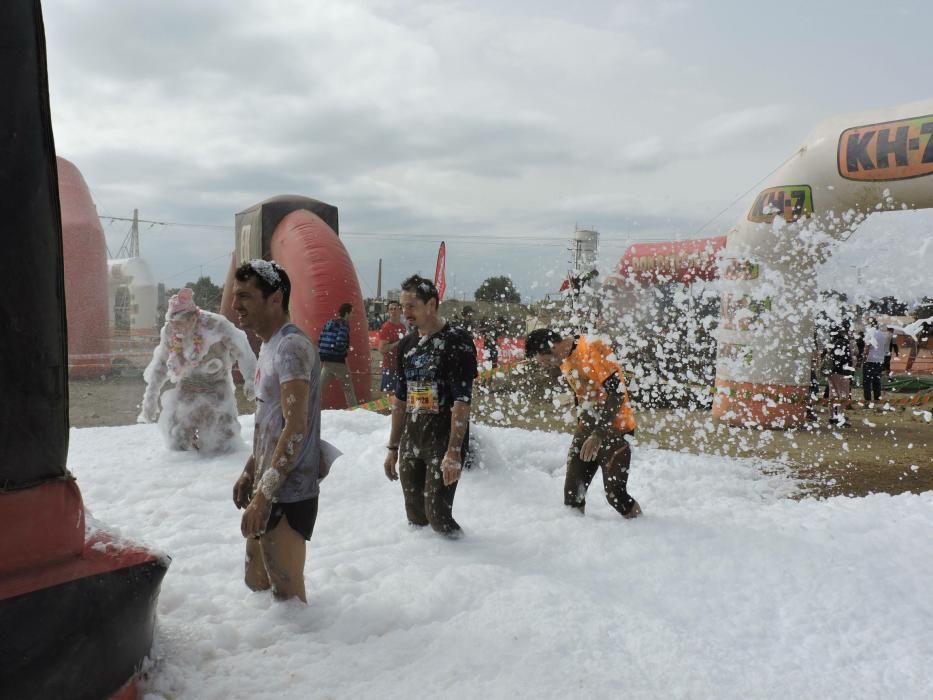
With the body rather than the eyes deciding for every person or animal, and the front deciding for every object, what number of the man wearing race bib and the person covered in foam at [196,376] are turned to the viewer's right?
0

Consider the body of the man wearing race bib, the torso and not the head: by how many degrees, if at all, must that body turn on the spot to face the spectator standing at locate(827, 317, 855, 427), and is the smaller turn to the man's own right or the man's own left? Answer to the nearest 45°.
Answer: approximately 180°

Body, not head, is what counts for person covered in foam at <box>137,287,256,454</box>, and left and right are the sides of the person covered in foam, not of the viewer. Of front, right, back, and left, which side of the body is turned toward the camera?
front

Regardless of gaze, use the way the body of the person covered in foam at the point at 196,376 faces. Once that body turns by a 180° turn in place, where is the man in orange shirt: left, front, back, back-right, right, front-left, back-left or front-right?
back-right

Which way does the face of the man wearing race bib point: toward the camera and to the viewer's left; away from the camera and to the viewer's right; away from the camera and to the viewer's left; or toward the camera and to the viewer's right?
toward the camera and to the viewer's left

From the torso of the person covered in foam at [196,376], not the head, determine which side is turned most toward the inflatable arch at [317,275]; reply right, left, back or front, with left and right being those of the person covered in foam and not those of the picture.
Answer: back

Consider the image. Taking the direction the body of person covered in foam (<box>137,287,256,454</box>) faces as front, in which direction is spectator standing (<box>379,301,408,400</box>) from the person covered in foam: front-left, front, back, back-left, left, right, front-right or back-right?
back-left

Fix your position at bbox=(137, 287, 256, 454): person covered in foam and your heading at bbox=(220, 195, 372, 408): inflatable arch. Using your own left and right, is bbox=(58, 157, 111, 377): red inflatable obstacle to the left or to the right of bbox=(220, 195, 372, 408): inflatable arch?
left

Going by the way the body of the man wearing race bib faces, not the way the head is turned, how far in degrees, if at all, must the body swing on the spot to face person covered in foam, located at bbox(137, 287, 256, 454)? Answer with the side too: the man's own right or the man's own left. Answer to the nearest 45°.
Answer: approximately 90° to the man's own right

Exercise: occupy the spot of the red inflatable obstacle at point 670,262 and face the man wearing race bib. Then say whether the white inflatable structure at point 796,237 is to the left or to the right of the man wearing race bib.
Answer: left

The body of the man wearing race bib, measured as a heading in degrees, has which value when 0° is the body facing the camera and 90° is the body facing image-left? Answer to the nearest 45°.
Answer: approximately 45°

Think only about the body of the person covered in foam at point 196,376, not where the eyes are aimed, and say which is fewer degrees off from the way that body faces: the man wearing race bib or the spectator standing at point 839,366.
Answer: the man wearing race bib
